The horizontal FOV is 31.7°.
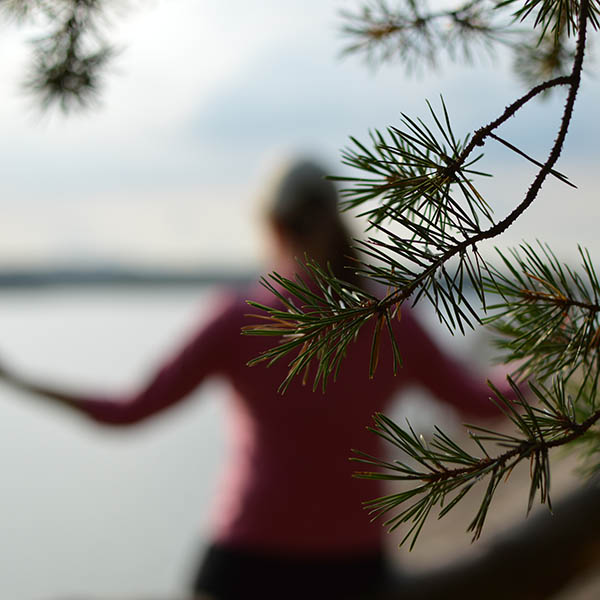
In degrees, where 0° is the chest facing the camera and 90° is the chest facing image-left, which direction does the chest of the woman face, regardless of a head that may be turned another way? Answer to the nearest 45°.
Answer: approximately 180°

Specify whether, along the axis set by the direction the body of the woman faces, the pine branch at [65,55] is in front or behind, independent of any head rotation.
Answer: behind

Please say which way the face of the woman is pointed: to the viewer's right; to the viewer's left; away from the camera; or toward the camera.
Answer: away from the camera

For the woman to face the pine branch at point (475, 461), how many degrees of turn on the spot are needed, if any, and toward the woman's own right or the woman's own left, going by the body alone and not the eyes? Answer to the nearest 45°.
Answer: approximately 180°
